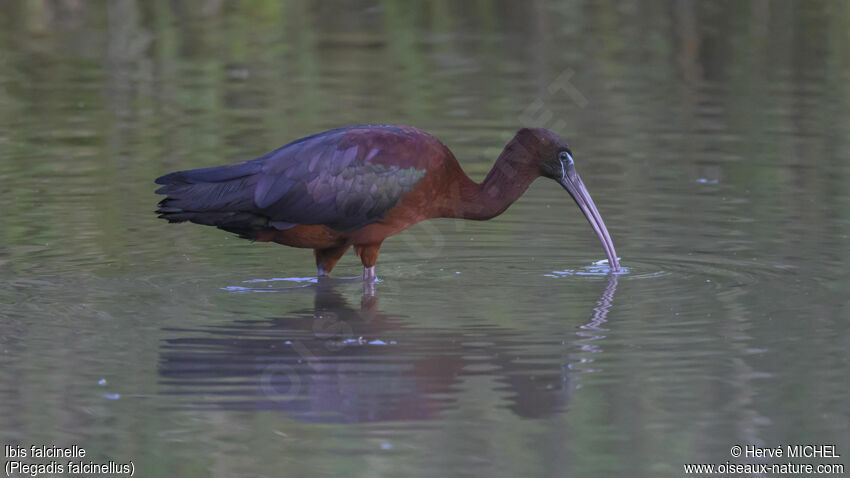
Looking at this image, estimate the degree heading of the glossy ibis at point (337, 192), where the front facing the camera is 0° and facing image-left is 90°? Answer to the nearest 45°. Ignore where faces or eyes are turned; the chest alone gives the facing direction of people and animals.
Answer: approximately 270°

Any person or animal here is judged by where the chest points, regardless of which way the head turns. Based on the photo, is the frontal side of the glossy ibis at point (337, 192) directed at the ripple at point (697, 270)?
yes
